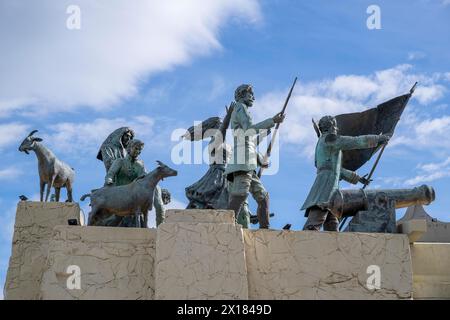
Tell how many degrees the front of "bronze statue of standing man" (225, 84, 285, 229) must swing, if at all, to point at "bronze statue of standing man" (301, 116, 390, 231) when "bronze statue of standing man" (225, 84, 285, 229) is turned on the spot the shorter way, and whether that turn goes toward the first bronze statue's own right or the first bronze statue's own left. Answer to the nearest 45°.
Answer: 0° — it already faces it

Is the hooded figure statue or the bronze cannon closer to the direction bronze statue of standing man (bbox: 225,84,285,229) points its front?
the bronze cannon

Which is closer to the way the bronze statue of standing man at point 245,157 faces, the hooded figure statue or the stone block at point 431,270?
the stone block

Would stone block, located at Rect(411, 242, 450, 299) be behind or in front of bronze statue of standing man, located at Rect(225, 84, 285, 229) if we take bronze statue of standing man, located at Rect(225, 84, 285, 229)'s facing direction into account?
in front

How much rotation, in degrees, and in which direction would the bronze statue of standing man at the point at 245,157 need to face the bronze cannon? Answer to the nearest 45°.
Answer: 0° — it already faces it

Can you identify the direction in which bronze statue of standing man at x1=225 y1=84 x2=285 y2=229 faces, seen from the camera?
facing to the right of the viewer
